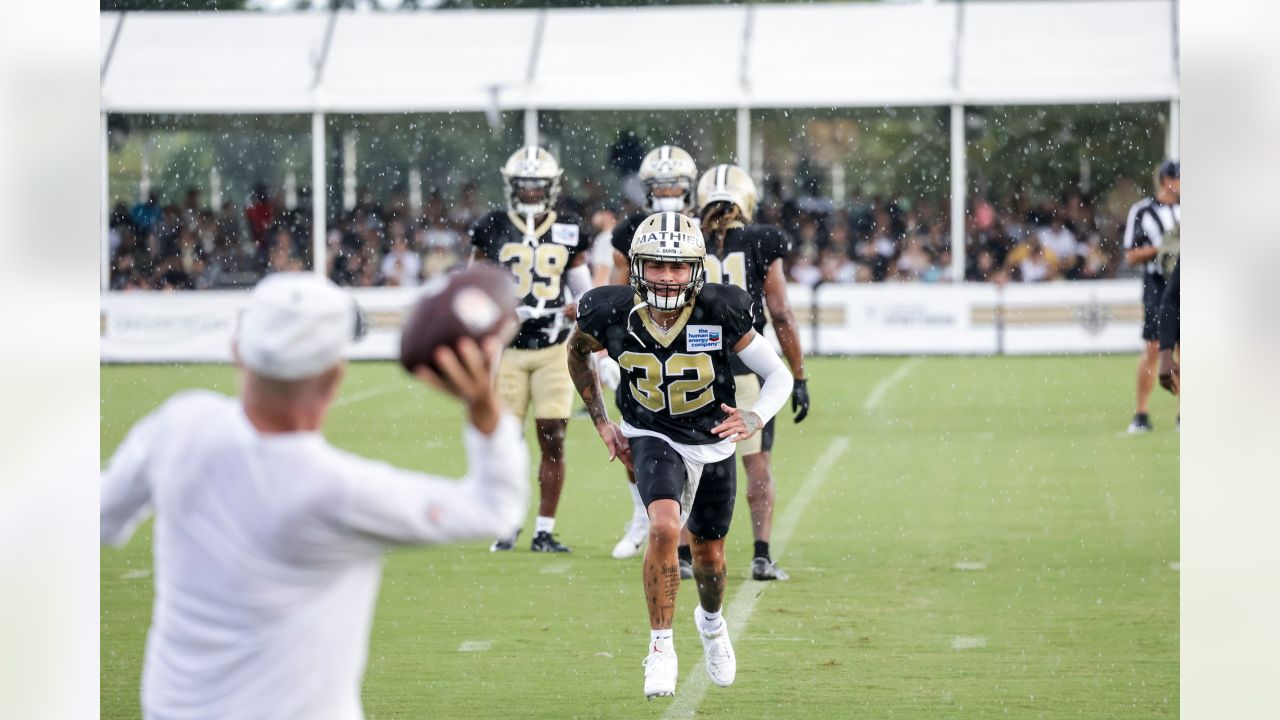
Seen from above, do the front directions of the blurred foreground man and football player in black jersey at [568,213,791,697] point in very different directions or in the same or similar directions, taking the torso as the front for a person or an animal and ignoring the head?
very different directions

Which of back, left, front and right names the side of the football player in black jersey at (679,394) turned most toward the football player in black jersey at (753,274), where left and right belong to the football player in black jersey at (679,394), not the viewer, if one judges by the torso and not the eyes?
back

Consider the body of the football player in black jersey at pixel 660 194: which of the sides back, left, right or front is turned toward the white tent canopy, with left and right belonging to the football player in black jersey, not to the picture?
back

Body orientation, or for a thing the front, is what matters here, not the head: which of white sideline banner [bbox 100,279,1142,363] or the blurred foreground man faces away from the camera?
the blurred foreground man

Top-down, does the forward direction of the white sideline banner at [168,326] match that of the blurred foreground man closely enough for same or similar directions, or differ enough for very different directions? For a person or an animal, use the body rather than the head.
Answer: very different directions

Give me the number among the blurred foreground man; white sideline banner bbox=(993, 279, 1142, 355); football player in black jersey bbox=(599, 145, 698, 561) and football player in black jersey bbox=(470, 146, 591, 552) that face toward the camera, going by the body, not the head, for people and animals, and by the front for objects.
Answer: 3

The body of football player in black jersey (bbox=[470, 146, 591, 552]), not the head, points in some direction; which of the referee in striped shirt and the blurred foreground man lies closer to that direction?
the blurred foreground man

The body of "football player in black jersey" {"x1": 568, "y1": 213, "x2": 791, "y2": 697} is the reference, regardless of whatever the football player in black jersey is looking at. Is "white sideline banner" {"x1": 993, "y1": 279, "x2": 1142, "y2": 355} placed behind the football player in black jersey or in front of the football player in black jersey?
behind

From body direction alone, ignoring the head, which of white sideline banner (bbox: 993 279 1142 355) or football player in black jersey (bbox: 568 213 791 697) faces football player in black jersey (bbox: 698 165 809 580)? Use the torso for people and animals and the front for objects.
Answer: the white sideline banner
